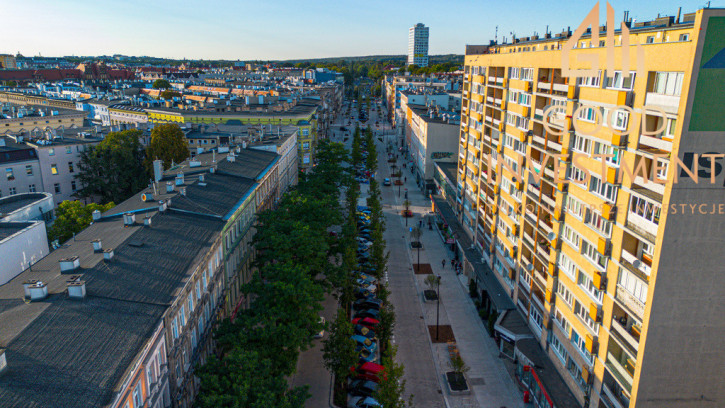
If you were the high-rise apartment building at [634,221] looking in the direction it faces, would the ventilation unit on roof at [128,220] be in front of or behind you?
in front

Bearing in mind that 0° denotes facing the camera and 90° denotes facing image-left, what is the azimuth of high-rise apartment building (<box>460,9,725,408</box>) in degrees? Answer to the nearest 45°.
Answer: approximately 45°

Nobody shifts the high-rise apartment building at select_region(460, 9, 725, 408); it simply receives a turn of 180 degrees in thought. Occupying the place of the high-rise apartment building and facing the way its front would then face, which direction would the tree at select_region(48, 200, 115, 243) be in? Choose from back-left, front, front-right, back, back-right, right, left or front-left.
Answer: back-left

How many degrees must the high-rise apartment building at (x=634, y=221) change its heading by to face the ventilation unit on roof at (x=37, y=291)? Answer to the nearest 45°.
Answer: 0° — it already faces it

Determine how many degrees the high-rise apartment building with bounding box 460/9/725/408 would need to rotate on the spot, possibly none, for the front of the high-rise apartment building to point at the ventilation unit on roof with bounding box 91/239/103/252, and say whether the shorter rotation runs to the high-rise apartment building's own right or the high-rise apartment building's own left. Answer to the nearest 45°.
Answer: approximately 45° to the high-rise apartment building's own right
